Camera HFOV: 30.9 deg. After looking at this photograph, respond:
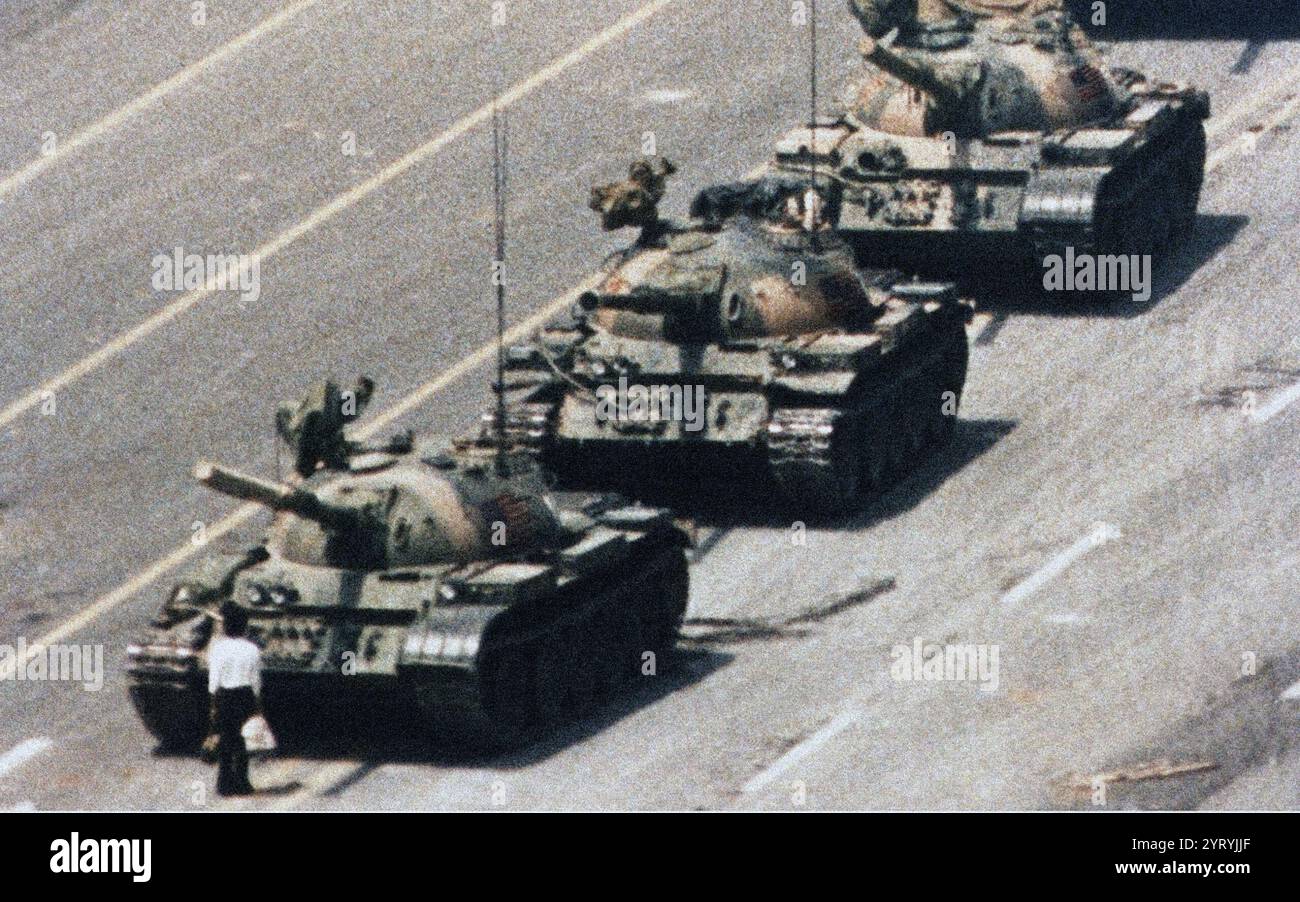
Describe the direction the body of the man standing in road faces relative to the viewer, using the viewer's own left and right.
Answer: facing away from the viewer
